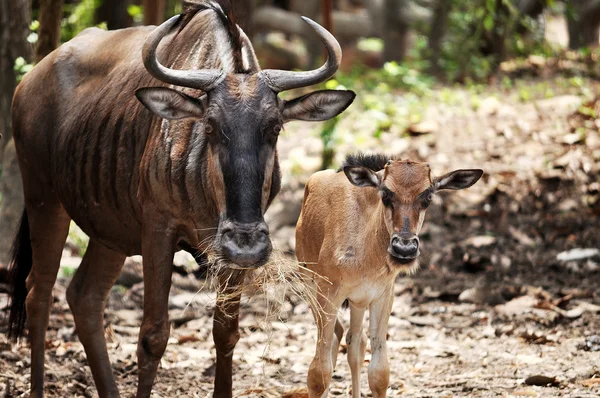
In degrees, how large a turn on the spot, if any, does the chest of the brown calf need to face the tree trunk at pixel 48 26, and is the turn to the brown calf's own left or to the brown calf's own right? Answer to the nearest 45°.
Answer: approximately 180°

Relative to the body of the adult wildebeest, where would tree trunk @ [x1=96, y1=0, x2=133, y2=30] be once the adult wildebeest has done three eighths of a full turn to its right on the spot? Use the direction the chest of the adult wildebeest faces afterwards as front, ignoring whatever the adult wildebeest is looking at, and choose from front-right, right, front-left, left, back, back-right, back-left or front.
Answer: right

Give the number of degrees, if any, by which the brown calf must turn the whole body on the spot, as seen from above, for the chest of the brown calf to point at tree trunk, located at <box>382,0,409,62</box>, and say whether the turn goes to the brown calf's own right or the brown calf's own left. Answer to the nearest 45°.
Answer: approximately 135° to the brown calf's own left

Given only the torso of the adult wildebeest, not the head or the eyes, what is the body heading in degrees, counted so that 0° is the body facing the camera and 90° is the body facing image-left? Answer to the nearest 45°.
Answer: approximately 315°

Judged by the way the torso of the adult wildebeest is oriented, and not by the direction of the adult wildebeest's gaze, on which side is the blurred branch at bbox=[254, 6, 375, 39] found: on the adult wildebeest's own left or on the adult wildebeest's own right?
on the adult wildebeest's own left

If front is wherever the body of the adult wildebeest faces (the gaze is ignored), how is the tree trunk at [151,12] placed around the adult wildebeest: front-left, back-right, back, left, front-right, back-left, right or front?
back-left

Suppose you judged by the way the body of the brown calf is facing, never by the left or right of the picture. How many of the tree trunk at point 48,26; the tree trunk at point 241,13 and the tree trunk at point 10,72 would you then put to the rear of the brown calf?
3

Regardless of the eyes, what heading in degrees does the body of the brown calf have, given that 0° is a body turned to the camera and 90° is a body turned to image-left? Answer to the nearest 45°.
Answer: approximately 315°

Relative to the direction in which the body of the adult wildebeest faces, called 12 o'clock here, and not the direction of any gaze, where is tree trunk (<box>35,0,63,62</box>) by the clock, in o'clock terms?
The tree trunk is roughly at 7 o'clock from the adult wildebeest.

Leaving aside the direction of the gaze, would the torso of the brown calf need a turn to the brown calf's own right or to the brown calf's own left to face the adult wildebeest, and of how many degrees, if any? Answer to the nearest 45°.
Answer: approximately 135° to the brown calf's own right

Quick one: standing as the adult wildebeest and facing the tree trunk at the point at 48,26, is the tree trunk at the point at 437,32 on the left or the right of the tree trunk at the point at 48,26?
right

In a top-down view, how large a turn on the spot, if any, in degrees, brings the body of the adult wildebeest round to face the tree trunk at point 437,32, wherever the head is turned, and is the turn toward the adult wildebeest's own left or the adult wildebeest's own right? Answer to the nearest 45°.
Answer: approximately 90° to the adult wildebeest's own left
